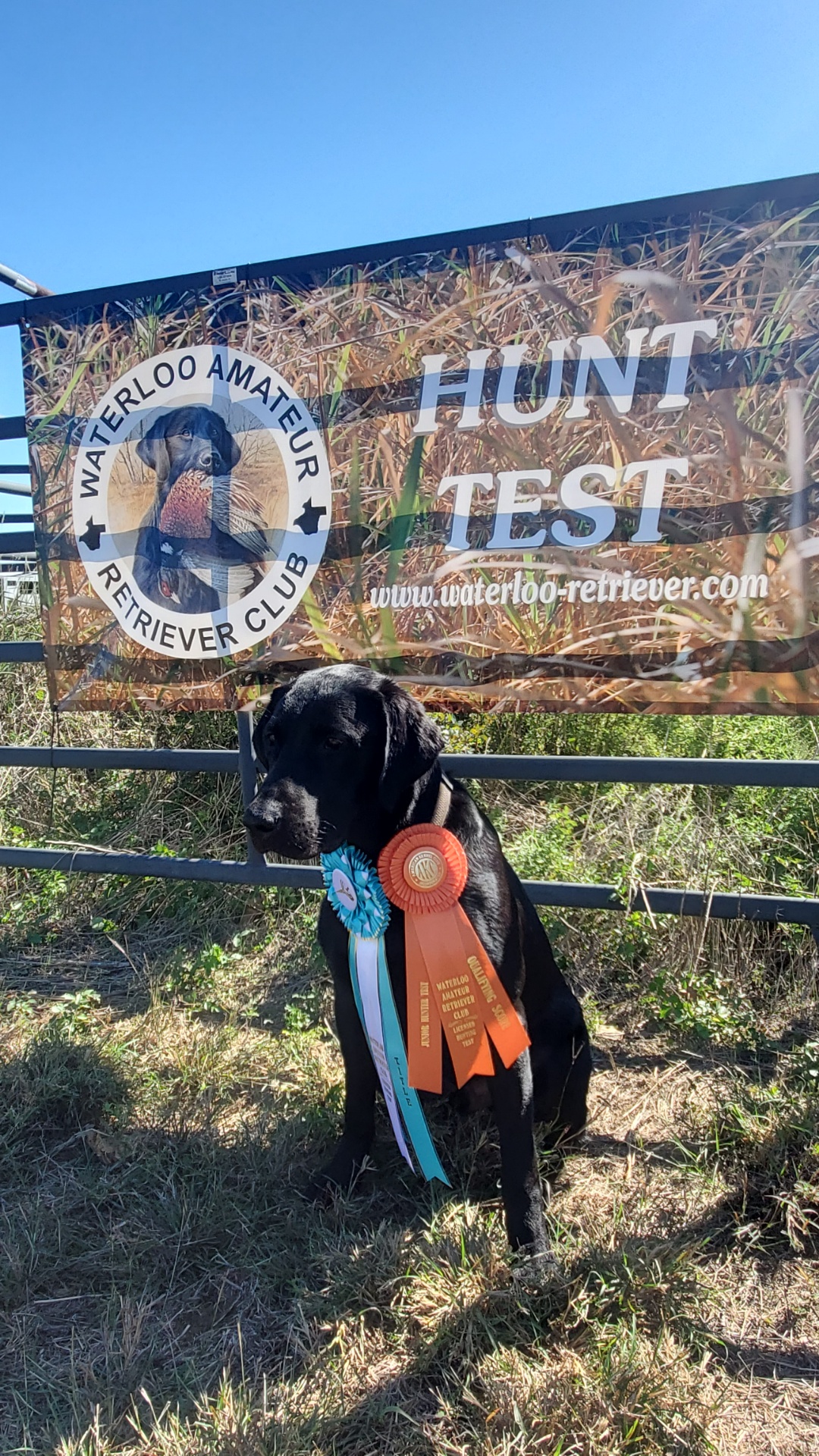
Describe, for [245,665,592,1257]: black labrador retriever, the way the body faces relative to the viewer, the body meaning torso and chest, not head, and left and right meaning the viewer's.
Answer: facing the viewer and to the left of the viewer
